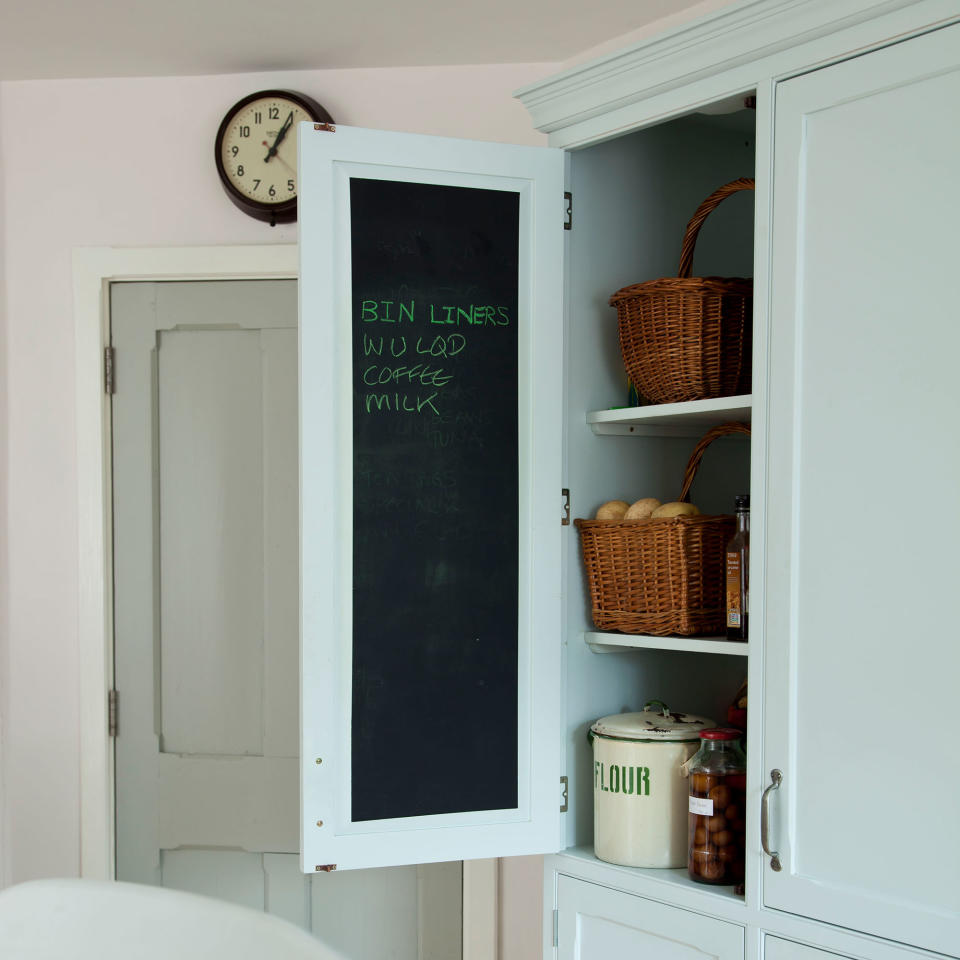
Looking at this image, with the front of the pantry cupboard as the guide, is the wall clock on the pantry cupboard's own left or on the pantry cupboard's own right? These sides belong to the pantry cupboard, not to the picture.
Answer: on the pantry cupboard's own right

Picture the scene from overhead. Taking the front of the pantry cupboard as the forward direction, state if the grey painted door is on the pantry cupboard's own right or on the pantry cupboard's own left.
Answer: on the pantry cupboard's own right

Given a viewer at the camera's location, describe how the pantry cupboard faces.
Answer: facing the viewer and to the left of the viewer

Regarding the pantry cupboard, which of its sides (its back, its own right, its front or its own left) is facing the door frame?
right
